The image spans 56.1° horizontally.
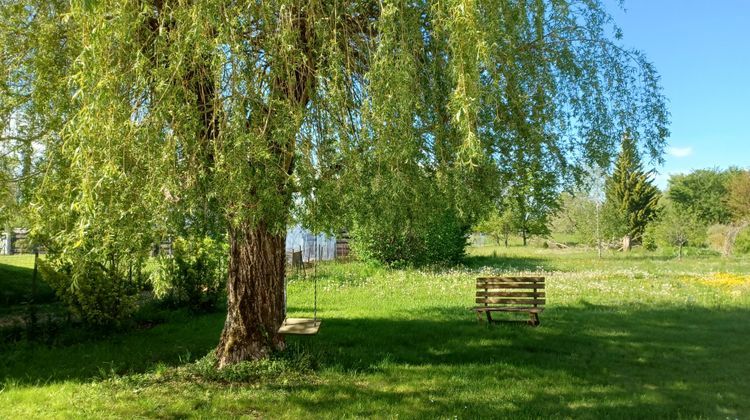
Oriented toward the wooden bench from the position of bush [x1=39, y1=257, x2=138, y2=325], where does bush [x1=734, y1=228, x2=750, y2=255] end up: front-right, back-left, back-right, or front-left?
front-left

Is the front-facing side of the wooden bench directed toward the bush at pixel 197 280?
no

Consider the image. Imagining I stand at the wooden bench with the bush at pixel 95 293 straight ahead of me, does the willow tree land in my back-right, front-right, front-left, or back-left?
front-left

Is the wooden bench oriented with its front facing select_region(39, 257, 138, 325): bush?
no
